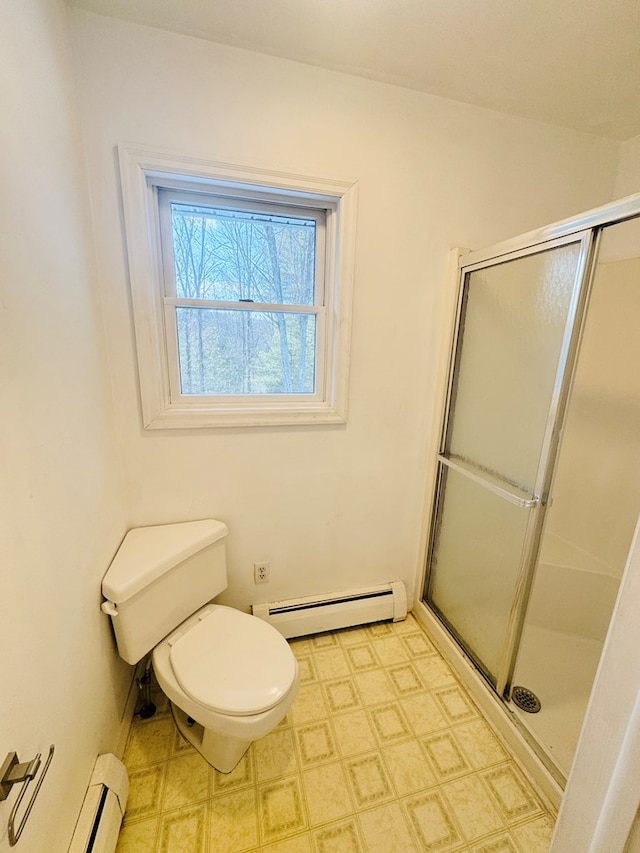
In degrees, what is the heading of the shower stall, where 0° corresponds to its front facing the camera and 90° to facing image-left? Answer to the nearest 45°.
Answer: approximately 45°

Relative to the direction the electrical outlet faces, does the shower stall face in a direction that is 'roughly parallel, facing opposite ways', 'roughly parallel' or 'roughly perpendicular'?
roughly perpendicular

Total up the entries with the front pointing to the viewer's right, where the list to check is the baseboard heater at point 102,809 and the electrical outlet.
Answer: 1

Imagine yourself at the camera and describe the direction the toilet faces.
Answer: facing the viewer and to the right of the viewer

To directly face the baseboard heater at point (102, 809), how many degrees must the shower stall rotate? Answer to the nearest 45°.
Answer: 0° — it already faces it

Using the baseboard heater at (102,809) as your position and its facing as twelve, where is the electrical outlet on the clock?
The electrical outlet is roughly at 11 o'clock from the baseboard heater.

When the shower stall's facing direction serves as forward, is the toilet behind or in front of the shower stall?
in front

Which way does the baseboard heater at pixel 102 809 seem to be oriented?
to the viewer's right

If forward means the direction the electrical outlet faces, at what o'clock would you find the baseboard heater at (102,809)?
The baseboard heater is roughly at 1 o'clock from the electrical outlet.

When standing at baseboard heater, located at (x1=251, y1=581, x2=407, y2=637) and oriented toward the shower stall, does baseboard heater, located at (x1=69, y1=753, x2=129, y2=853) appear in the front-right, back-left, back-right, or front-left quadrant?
back-right

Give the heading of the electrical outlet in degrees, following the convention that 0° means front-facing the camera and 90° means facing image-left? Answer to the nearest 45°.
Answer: approximately 0°

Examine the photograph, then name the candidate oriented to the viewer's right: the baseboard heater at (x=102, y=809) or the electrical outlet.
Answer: the baseboard heater

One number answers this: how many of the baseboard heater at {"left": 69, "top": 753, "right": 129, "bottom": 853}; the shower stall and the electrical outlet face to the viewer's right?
1
